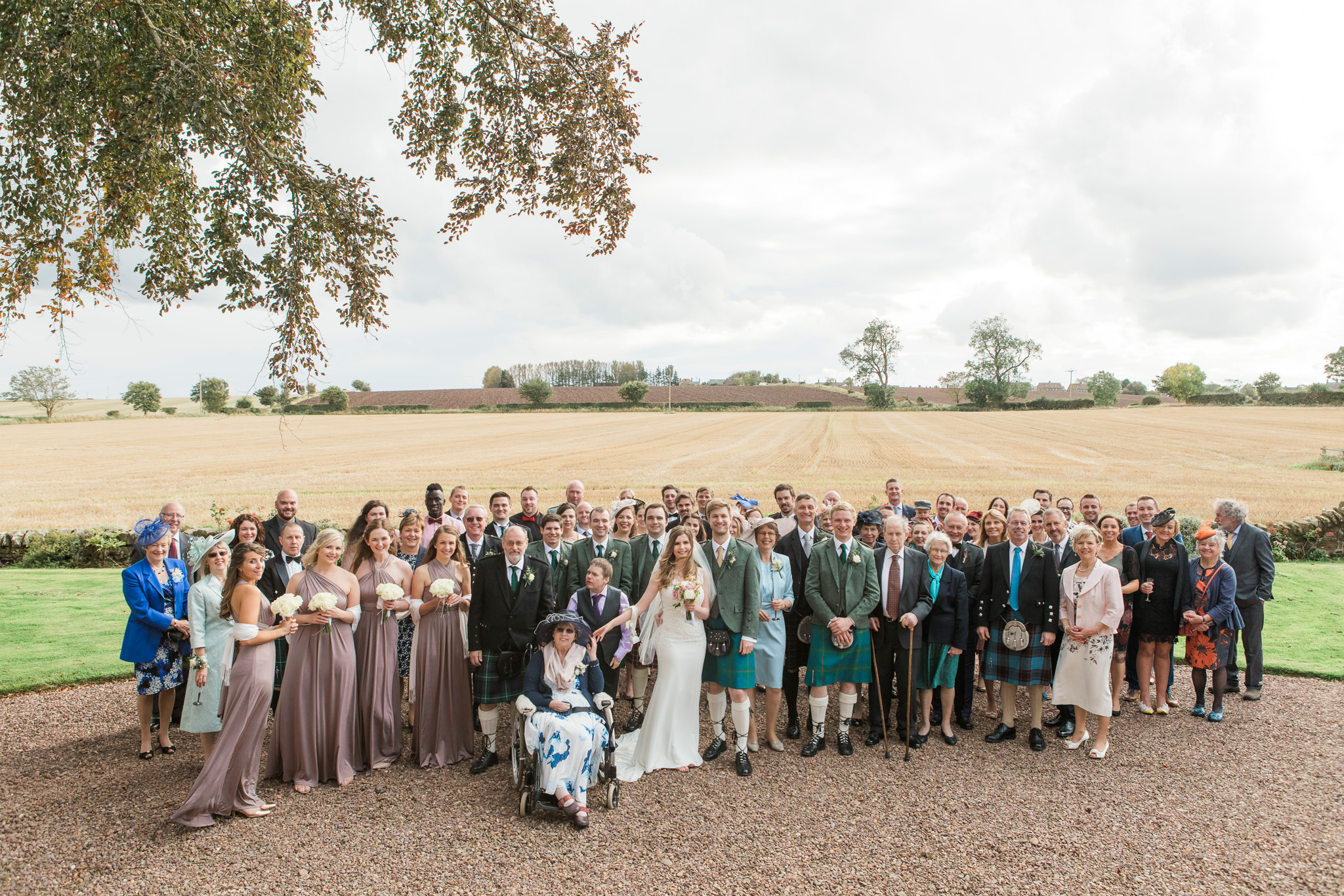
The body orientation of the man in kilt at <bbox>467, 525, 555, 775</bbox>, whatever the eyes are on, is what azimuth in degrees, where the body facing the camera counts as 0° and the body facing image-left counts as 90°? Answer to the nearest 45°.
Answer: approximately 0°

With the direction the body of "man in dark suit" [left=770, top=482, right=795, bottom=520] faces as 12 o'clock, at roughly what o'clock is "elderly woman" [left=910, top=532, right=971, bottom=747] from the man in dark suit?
The elderly woman is roughly at 11 o'clock from the man in dark suit.

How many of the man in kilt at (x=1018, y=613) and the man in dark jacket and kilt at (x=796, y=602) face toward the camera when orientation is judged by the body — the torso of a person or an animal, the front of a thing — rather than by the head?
2

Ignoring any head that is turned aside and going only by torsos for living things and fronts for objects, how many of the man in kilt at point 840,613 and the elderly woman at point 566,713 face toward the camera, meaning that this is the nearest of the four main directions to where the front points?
2

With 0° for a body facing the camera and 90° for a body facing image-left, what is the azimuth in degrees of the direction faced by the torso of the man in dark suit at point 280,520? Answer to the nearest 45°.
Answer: approximately 0°

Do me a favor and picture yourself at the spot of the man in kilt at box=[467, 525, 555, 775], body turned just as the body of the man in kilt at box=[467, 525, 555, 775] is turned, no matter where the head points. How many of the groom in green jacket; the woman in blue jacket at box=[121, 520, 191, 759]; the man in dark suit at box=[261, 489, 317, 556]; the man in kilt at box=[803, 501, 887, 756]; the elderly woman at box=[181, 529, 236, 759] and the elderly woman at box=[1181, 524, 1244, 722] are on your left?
3
